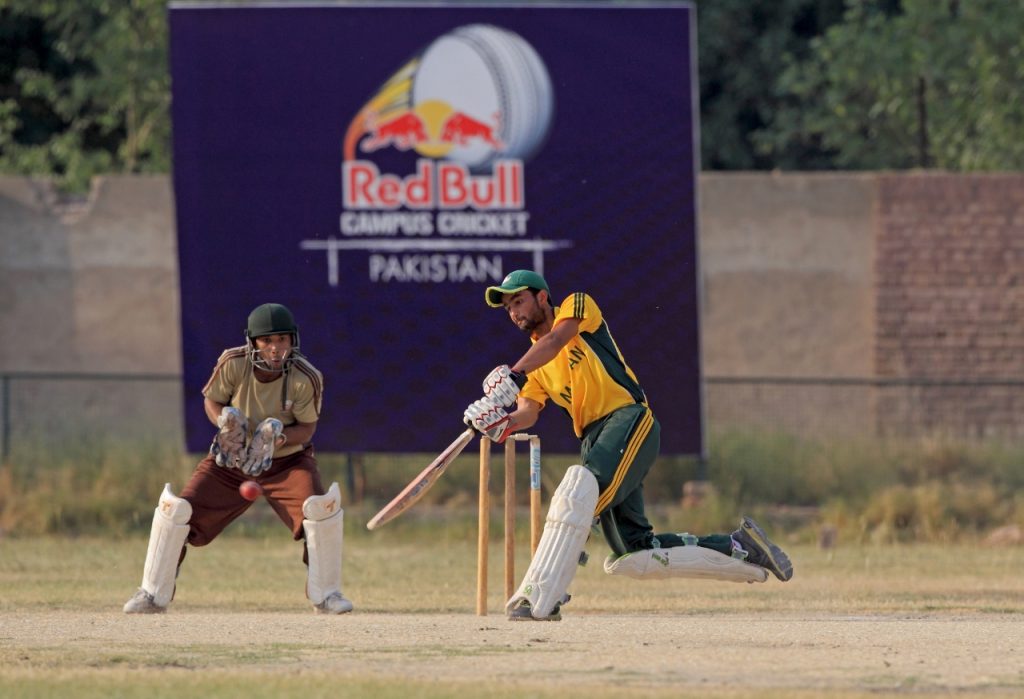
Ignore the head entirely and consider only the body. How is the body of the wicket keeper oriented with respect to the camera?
toward the camera

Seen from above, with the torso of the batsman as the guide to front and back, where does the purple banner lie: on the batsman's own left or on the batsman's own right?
on the batsman's own right

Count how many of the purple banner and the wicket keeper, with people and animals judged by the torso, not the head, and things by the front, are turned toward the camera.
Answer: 2

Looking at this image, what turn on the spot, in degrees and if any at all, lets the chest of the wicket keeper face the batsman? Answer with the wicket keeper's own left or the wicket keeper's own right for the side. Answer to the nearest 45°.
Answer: approximately 45° to the wicket keeper's own left

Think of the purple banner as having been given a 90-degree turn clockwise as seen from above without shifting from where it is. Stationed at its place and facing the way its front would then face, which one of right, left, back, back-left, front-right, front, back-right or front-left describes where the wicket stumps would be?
left

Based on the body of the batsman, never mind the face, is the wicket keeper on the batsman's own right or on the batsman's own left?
on the batsman's own right

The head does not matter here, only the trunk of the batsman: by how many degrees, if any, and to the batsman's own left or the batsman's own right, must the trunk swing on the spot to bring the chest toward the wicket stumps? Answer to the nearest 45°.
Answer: approximately 90° to the batsman's own right

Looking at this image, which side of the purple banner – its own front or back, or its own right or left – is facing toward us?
front

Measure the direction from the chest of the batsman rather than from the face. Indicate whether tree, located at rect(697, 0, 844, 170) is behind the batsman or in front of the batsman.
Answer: behind

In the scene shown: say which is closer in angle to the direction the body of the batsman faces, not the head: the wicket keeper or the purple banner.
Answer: the wicket keeper

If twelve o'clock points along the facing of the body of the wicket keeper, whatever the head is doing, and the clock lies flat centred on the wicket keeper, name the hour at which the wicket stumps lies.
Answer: The wicket stumps is roughly at 10 o'clock from the wicket keeper.

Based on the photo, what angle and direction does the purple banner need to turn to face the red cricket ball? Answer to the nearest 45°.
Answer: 0° — it already faces it
